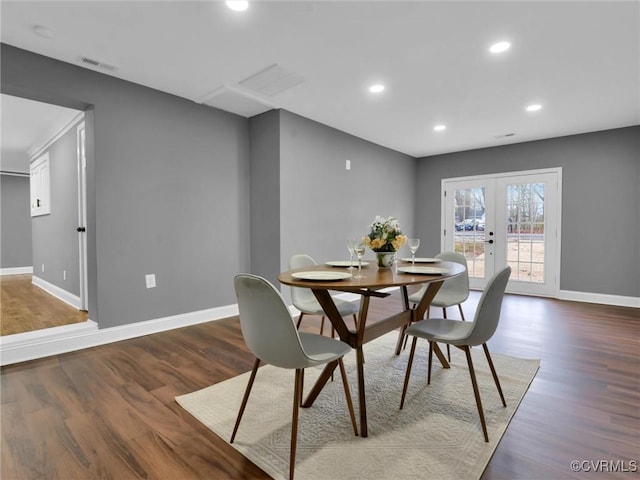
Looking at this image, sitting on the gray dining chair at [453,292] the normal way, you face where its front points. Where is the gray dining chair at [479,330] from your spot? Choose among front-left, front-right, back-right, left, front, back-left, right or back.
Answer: front-left

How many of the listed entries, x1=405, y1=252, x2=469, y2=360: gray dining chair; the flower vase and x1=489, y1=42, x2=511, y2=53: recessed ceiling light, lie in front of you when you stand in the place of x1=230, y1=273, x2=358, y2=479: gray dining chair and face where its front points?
3

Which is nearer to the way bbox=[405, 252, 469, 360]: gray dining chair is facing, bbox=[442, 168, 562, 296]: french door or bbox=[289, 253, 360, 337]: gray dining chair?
the gray dining chair

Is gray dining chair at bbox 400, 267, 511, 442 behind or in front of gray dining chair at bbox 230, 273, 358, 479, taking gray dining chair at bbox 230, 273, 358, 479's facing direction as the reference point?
in front

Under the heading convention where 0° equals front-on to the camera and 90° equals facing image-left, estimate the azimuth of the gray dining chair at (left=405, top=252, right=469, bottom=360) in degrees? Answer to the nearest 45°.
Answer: approximately 45°

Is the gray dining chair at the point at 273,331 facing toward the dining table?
yes

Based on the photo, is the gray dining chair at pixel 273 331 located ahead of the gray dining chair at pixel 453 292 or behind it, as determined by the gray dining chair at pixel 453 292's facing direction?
ahead

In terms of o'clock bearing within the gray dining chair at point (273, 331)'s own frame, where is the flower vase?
The flower vase is roughly at 12 o'clock from the gray dining chair.

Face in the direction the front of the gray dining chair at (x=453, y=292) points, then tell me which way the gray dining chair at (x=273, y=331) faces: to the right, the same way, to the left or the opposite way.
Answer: the opposite way

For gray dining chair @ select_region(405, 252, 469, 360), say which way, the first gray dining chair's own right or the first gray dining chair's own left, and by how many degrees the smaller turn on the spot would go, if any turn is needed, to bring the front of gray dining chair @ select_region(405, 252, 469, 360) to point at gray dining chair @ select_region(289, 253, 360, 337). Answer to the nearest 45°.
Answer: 0° — it already faces it

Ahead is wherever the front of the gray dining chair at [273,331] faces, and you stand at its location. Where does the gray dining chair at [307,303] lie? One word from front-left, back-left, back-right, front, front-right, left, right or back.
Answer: front-left

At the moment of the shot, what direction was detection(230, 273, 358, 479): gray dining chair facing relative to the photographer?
facing away from the viewer and to the right of the viewer

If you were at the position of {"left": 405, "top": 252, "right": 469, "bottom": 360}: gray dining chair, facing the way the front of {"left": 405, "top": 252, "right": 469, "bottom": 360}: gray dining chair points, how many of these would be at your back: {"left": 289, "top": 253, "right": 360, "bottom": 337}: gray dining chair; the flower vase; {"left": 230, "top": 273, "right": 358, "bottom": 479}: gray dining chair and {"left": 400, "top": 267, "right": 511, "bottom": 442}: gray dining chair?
0

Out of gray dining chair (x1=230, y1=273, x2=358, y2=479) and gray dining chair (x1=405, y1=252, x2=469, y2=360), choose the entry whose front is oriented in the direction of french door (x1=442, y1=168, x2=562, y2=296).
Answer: gray dining chair (x1=230, y1=273, x2=358, y2=479)

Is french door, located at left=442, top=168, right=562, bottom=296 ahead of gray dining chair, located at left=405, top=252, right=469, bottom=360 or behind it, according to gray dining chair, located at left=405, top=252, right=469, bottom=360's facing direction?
behind

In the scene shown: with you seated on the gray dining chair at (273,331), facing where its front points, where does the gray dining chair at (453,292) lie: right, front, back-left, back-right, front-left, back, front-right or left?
front
